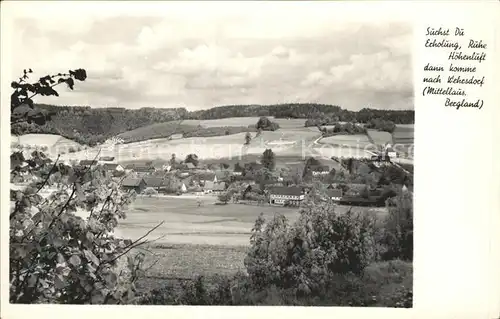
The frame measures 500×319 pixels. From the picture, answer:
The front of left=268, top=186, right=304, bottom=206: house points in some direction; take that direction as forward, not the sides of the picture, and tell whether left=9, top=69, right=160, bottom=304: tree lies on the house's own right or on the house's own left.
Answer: on the house's own right

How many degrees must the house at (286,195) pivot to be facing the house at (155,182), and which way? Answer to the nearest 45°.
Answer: approximately 90° to its right

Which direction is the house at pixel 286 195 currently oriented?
toward the camera
